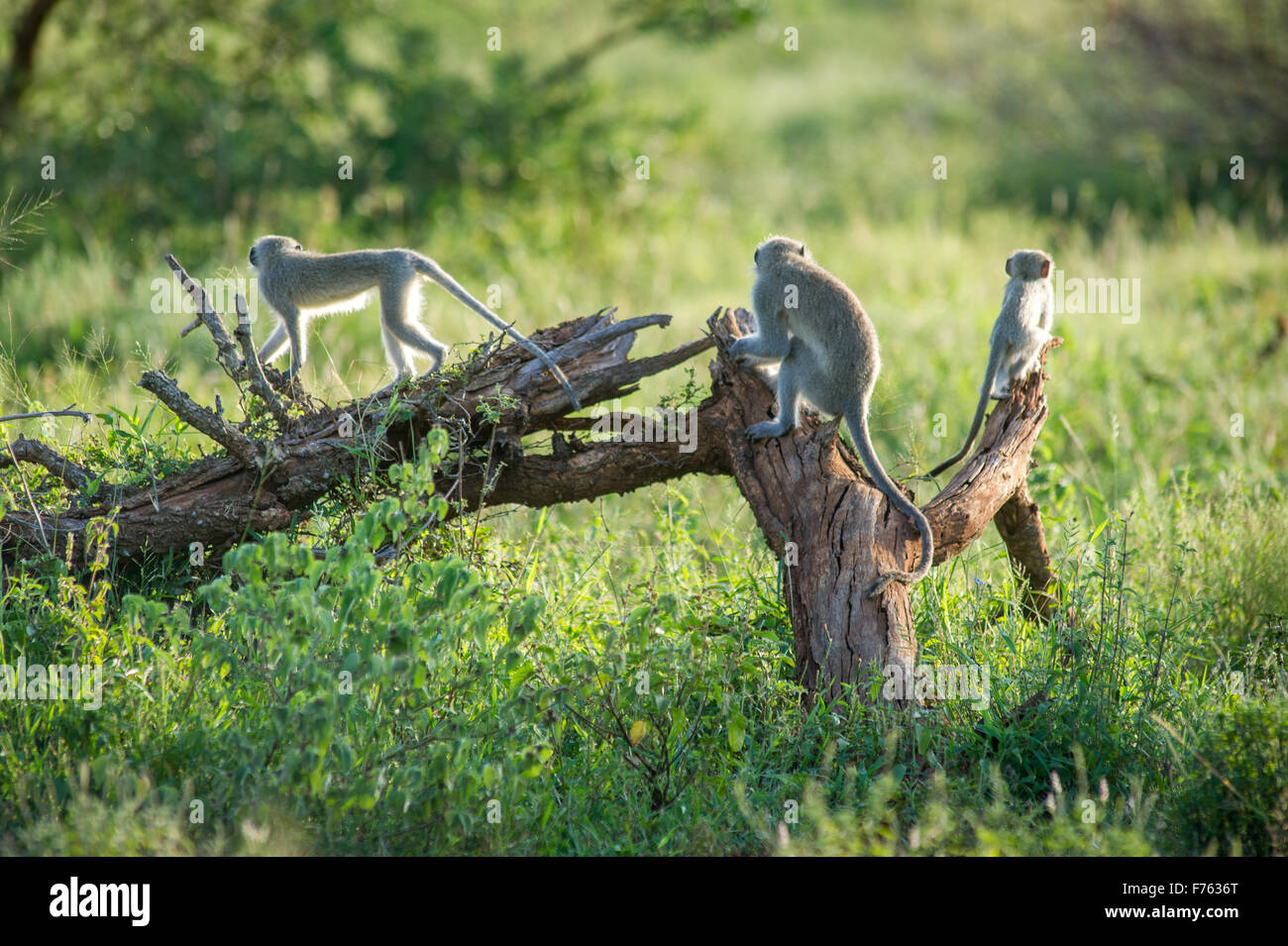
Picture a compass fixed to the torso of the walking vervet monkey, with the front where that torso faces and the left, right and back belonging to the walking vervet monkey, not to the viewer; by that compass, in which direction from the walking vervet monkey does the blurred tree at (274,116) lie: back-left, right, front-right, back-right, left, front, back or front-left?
right

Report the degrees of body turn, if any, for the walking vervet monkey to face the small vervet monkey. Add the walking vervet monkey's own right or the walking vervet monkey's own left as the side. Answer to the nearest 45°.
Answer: approximately 180°

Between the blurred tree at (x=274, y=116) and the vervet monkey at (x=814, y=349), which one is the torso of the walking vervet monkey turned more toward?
the blurred tree

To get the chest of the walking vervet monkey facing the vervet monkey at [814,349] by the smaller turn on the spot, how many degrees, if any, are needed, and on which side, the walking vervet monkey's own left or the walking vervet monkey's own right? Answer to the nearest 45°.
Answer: approximately 180°

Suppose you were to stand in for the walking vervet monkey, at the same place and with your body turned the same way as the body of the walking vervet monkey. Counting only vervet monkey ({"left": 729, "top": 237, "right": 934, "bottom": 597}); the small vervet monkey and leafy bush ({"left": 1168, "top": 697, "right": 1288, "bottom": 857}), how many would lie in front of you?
0

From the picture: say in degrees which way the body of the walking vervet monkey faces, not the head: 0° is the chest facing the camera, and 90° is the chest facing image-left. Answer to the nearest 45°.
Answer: approximately 90°

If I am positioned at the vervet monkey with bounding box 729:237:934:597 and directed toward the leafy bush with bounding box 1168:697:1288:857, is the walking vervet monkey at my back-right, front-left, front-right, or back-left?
back-right

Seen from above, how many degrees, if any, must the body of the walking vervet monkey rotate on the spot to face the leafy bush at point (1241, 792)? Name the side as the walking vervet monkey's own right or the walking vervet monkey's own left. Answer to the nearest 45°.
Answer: approximately 135° to the walking vervet monkey's own left
